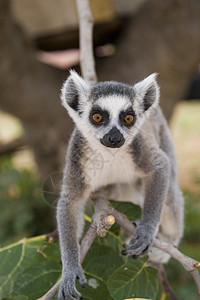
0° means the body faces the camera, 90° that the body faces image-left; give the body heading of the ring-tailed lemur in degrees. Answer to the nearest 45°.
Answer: approximately 0°
